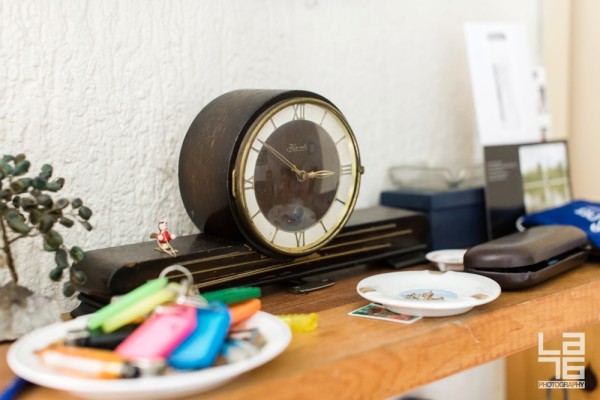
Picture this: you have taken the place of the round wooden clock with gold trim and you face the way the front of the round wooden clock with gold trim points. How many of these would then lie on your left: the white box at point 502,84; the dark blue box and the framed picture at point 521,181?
3

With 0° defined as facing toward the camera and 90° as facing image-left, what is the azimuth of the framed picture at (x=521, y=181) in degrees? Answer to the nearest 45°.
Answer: approximately 315°

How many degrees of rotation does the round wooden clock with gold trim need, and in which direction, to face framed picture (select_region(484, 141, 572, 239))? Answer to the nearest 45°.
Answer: approximately 90° to its left

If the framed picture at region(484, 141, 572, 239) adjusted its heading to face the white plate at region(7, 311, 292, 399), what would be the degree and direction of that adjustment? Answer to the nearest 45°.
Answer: approximately 45° to its right

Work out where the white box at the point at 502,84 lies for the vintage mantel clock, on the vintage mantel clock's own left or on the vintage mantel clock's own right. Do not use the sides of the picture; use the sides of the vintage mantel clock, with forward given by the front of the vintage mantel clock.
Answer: on the vintage mantel clock's own left

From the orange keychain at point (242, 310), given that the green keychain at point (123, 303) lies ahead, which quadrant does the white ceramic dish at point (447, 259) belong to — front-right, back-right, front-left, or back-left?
back-right

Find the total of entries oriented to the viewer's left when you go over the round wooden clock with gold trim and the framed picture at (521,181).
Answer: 0

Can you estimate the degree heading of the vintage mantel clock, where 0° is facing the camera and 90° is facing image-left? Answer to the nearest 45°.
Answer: approximately 315°

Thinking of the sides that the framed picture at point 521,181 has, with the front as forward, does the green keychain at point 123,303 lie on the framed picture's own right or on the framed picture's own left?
on the framed picture's own right
